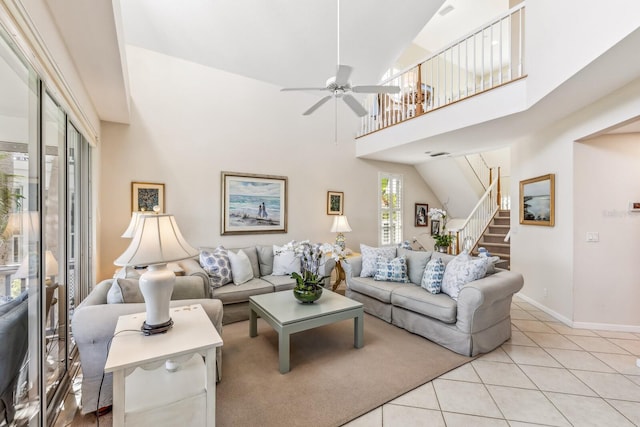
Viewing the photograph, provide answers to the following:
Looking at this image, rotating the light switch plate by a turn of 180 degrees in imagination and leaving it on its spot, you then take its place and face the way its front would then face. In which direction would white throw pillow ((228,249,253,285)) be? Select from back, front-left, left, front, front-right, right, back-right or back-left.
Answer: back-left

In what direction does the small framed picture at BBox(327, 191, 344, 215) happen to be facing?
toward the camera

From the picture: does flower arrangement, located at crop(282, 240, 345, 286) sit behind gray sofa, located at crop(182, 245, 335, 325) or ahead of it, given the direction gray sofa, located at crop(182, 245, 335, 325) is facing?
ahead

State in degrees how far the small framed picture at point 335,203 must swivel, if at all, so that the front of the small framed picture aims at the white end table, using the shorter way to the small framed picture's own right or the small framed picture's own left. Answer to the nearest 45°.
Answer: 0° — it already faces it

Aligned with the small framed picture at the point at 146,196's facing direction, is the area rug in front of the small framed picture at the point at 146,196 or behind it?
in front

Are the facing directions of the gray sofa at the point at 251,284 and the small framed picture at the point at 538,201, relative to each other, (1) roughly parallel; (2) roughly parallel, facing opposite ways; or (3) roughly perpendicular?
roughly perpendicular

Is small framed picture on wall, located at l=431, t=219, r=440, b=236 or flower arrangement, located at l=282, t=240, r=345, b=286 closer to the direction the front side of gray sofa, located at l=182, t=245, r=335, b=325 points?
the flower arrangement

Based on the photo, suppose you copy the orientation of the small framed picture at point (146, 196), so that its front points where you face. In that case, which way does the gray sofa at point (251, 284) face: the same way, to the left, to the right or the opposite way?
the same way

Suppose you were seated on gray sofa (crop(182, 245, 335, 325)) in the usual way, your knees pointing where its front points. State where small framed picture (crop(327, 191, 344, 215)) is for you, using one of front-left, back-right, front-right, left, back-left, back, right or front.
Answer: back-left

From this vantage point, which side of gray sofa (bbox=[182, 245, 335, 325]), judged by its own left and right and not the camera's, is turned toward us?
front

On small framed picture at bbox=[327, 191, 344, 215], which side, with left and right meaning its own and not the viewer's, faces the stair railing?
left

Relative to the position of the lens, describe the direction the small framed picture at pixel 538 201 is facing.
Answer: facing the viewer and to the left of the viewer

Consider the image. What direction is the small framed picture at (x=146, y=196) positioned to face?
toward the camera

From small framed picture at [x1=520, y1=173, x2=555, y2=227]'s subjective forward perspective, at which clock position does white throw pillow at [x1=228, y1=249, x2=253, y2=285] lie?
The white throw pillow is roughly at 12 o'clock from the small framed picture.

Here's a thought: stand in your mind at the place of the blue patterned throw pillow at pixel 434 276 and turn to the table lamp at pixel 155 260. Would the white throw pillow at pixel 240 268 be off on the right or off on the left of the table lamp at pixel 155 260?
right
